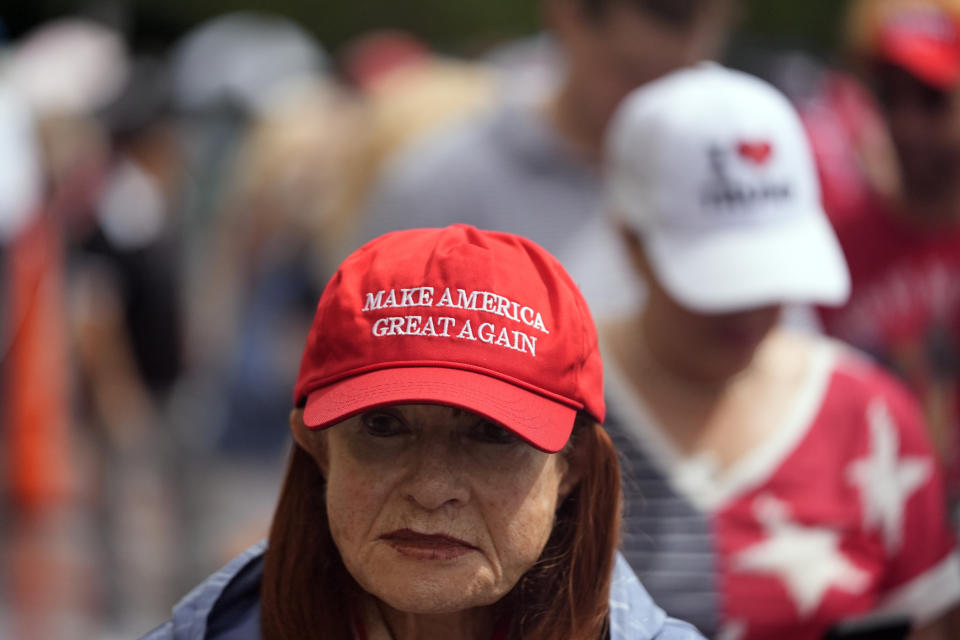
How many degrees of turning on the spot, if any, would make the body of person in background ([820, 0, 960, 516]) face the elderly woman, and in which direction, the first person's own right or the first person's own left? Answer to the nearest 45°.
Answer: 0° — they already face them

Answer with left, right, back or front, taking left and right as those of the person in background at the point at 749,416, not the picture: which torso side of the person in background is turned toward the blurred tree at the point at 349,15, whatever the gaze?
back

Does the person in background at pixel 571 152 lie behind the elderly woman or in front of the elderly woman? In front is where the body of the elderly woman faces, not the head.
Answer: behind

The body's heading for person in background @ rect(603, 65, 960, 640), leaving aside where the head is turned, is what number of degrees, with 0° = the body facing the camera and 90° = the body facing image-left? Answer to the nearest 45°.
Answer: approximately 0°

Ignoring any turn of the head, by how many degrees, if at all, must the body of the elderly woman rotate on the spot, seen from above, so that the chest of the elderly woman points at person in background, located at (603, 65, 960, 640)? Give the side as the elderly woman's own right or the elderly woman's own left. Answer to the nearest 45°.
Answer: approximately 135° to the elderly woman's own left

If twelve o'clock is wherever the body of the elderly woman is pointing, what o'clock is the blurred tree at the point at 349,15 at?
The blurred tree is roughly at 6 o'clock from the elderly woman.

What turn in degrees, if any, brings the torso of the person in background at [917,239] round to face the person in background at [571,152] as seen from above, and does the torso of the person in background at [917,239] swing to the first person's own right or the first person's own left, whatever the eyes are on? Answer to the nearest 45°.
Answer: approximately 45° to the first person's own right

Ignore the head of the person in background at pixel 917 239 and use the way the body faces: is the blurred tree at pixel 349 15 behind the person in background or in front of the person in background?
behind

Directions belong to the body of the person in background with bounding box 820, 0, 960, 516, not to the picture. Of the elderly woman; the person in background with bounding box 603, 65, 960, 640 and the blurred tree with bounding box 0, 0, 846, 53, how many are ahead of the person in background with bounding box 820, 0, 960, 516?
2

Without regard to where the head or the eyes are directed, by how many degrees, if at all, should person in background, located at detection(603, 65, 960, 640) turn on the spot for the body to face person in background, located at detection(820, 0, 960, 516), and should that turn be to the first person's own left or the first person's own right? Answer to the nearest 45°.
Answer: approximately 180°
